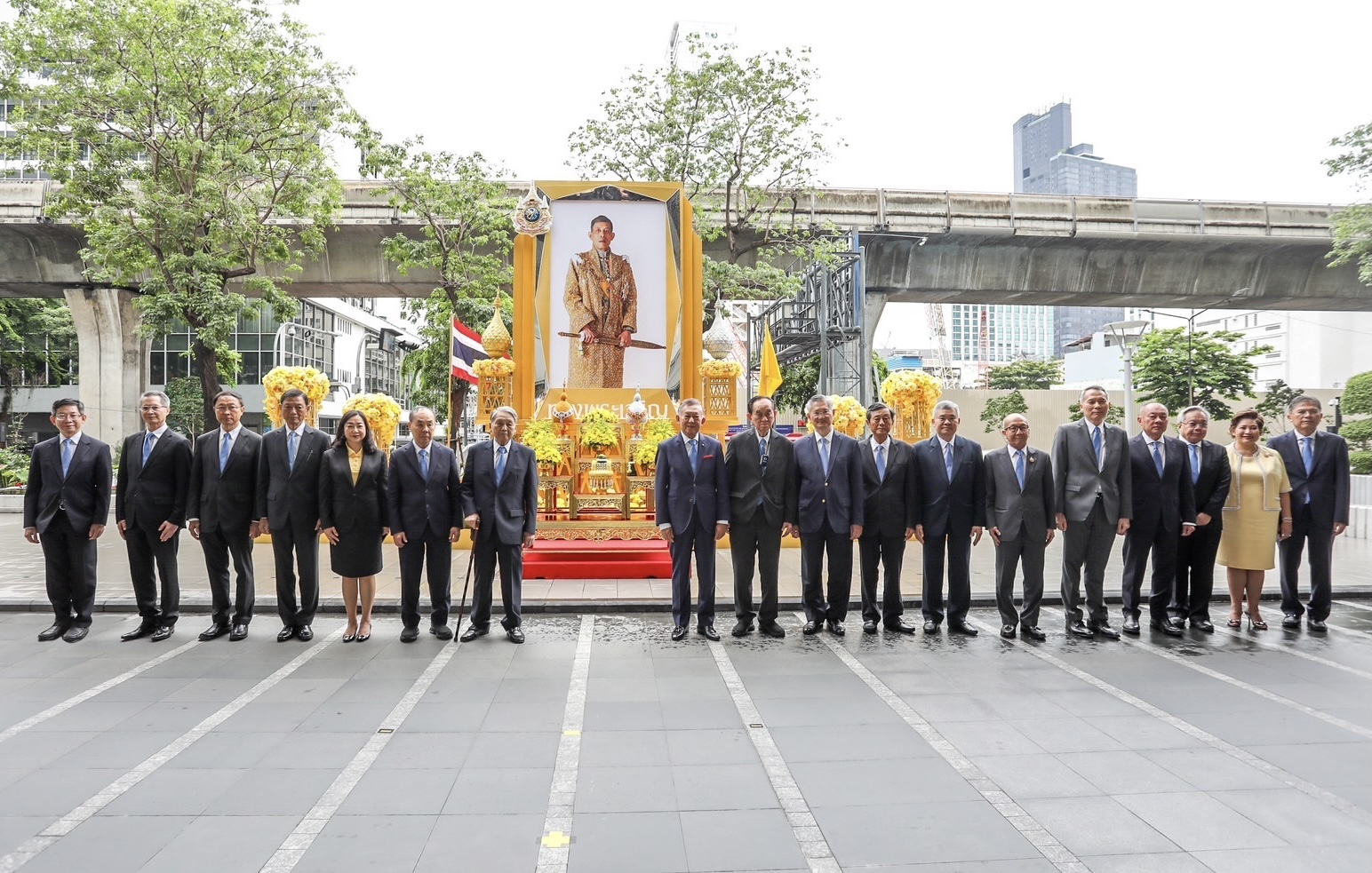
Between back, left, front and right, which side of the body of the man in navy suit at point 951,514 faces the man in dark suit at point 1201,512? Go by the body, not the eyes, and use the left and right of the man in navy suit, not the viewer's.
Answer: left

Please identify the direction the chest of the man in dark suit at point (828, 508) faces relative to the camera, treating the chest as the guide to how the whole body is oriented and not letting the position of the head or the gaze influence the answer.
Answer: toward the camera

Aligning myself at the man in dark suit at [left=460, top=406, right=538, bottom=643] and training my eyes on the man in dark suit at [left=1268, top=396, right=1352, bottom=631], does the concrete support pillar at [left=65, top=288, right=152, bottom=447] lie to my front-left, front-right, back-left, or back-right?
back-left

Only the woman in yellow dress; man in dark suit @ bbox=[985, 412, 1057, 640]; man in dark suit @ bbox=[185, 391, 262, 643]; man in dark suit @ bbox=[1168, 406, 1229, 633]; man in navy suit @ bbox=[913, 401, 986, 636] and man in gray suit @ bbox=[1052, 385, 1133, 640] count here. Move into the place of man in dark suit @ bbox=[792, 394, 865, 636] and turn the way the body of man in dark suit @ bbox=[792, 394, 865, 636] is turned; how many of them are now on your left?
5

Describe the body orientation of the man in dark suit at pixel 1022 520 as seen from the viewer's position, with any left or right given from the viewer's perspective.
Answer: facing the viewer

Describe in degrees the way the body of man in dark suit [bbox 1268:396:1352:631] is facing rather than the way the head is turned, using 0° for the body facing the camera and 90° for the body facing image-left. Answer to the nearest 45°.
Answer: approximately 0°

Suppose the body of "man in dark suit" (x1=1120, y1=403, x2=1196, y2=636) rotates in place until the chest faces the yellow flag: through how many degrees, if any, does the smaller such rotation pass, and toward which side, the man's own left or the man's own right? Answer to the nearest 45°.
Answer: approximately 135° to the man's own right

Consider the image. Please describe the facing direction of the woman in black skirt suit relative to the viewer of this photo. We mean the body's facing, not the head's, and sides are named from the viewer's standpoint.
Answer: facing the viewer

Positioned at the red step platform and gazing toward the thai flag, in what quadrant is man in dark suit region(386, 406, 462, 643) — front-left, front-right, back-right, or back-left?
back-left

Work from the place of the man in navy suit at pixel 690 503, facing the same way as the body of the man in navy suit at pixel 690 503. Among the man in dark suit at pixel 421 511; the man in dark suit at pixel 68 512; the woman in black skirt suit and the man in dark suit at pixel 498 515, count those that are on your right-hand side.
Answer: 4
